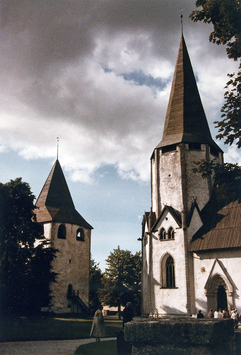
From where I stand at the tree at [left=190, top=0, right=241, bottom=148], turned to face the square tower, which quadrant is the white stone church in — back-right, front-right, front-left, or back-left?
front-right

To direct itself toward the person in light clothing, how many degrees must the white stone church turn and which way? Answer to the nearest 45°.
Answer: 0° — it already faces them

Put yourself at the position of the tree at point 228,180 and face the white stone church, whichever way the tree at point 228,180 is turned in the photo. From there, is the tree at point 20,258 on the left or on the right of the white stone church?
left
